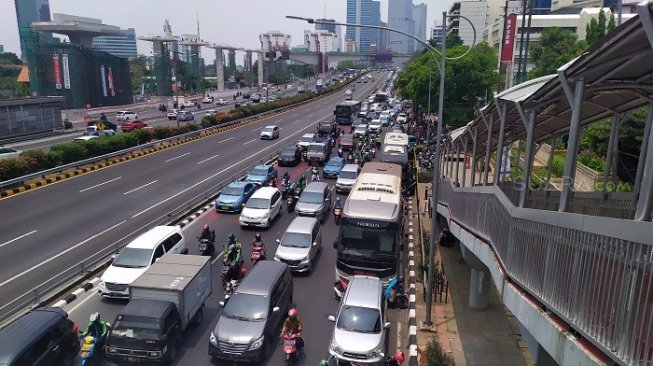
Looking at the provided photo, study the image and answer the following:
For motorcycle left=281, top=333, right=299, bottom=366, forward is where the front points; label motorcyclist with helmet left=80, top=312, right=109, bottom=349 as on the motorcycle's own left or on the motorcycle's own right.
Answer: on the motorcycle's own right

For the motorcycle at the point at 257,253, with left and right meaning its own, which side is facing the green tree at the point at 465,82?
back

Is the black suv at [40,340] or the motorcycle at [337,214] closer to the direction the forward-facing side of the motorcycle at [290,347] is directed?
the black suv

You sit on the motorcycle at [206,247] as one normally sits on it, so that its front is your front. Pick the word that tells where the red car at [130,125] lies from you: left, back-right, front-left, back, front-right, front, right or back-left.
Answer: back-right

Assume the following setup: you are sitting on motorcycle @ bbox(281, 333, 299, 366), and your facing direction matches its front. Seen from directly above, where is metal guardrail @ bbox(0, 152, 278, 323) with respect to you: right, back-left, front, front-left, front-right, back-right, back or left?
back-right

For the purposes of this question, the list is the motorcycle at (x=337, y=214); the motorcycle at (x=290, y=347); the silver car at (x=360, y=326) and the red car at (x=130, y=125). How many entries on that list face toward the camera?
3

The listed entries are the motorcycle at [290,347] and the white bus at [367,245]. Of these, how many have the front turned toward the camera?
2

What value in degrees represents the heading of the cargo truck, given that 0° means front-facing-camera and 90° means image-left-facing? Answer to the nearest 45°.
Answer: approximately 45°

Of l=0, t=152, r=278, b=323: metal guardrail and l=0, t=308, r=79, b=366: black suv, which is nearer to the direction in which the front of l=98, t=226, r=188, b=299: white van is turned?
the black suv

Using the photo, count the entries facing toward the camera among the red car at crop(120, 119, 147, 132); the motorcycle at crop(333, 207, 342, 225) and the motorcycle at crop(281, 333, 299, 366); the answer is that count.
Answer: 2
